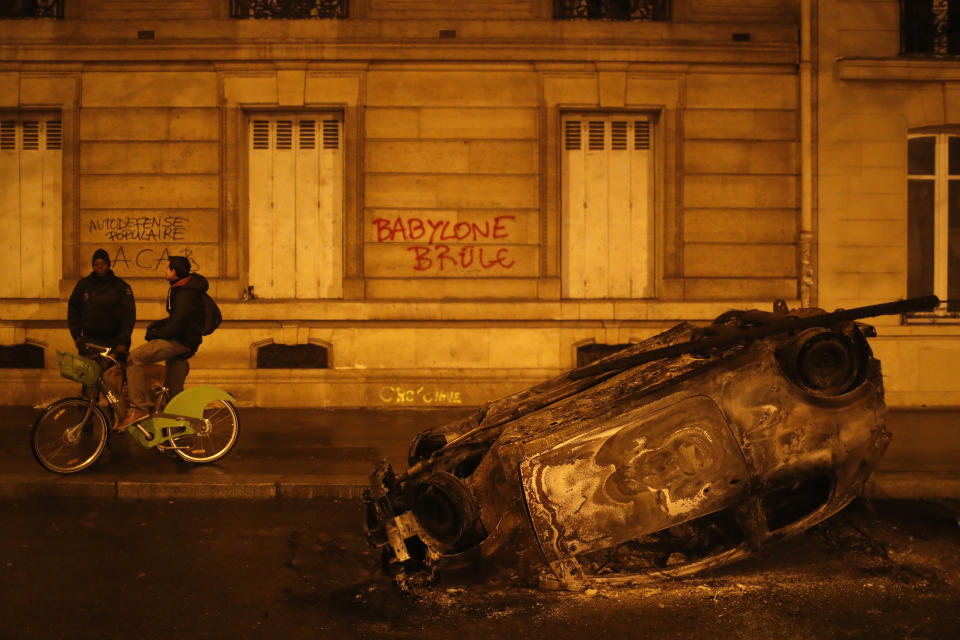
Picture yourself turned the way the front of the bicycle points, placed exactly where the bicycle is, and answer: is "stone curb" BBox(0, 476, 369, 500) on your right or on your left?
on your left

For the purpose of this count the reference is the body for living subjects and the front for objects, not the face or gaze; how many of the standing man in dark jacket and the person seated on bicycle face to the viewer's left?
1

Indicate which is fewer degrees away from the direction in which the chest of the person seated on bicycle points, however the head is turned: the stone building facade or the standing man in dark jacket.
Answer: the standing man in dark jacket

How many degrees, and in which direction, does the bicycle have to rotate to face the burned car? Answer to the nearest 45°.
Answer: approximately 135° to its left

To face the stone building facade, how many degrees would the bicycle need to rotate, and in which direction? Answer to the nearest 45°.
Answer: approximately 135° to its right

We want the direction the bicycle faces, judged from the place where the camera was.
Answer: facing to the left of the viewer
